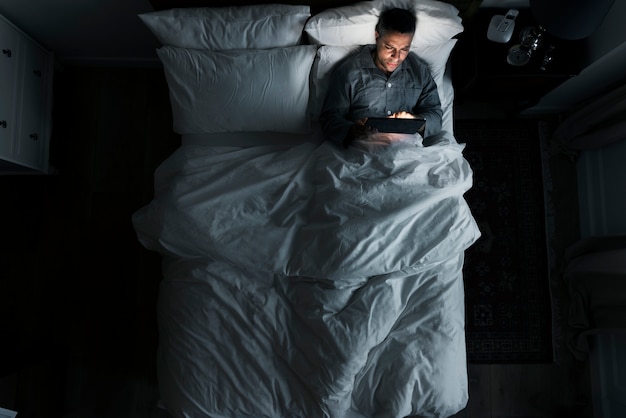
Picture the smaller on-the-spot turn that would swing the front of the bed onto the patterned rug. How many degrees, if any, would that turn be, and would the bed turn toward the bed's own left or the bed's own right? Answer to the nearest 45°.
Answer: approximately 135° to the bed's own left

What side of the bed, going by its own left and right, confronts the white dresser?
right

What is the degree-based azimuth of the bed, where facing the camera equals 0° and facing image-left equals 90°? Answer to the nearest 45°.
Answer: approximately 0°
